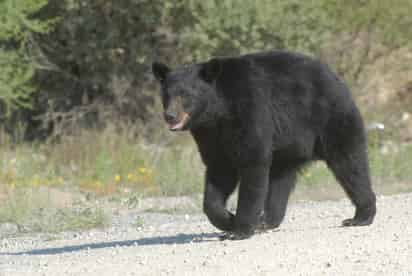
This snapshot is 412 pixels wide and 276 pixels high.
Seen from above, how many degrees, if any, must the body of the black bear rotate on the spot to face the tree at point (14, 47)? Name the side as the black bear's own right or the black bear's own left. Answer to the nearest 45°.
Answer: approximately 90° to the black bear's own right

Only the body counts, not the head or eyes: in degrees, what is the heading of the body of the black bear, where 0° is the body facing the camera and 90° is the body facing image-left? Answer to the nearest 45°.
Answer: approximately 45°
